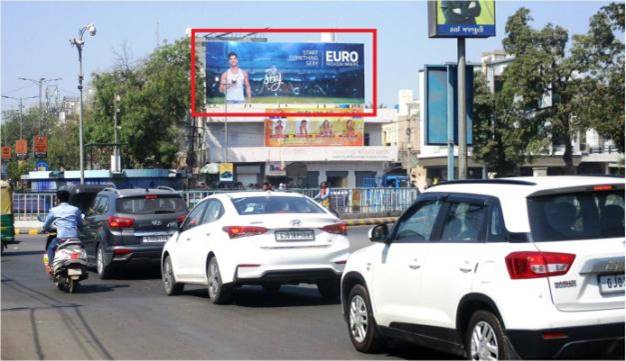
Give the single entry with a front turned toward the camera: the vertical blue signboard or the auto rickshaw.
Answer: the vertical blue signboard

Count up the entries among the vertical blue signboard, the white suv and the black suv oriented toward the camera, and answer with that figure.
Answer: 1

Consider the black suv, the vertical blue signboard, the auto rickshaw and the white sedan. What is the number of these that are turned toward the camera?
1

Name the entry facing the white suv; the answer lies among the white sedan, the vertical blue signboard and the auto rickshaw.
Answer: the vertical blue signboard

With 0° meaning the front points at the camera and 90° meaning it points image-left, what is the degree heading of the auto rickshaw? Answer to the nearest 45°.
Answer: approximately 135°

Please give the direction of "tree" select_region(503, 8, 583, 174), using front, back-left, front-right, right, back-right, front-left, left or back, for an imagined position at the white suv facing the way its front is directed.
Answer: front-right

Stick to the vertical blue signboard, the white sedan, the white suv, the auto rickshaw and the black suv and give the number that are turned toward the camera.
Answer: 1

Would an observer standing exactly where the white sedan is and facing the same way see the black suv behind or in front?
in front

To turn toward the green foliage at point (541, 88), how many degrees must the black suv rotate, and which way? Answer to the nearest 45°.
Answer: approximately 90° to its right

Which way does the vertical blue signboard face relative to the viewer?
toward the camera
